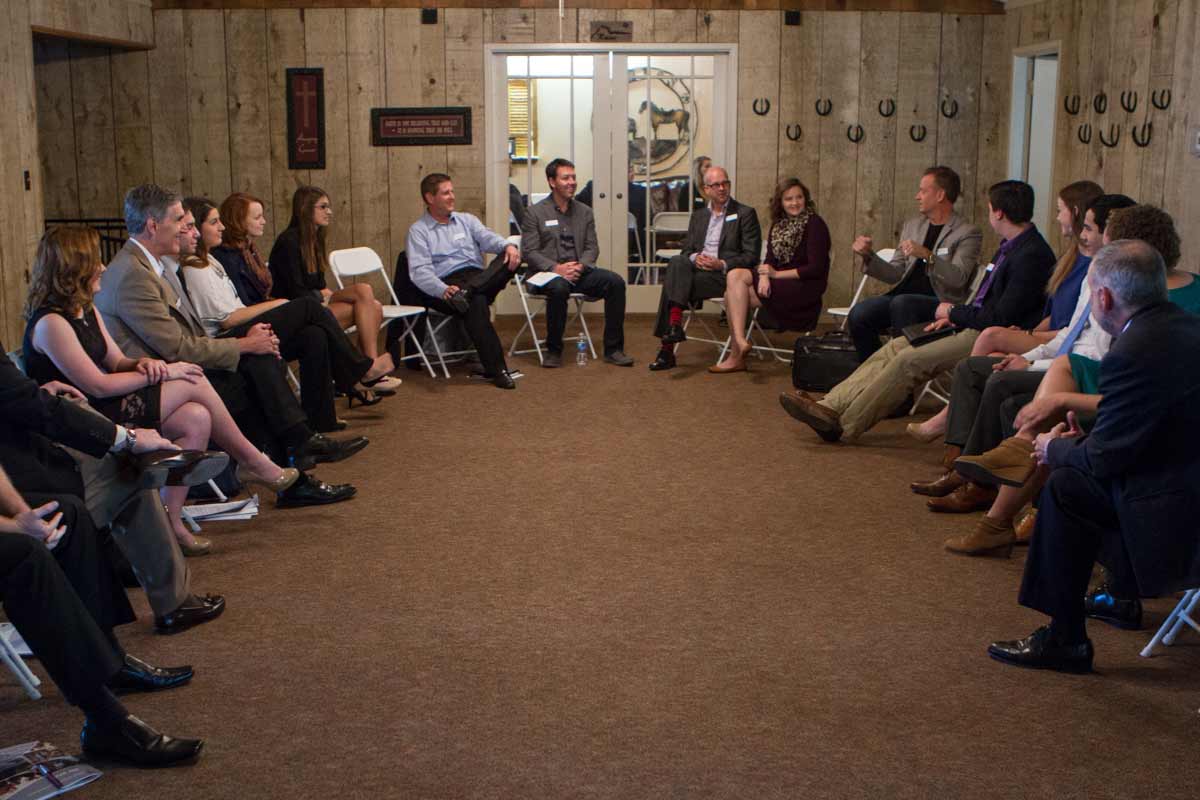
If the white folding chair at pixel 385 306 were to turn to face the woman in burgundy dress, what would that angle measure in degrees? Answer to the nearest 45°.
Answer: approximately 45° to its left

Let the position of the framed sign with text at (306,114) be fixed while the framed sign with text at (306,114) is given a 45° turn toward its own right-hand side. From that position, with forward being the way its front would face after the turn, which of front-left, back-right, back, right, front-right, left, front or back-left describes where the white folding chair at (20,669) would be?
front-left

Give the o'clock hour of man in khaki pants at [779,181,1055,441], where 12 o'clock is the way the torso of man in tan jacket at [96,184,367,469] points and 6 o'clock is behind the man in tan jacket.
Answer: The man in khaki pants is roughly at 12 o'clock from the man in tan jacket.

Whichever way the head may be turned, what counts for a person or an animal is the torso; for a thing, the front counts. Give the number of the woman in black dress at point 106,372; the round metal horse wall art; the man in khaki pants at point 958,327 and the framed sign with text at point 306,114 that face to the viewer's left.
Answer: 1

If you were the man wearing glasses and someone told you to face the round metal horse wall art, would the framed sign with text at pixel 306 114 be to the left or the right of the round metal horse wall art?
left

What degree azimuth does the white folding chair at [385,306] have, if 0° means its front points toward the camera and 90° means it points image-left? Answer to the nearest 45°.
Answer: approximately 315°

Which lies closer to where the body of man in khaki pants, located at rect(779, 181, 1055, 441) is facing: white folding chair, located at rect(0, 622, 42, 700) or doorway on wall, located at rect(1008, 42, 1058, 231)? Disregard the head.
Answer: the white folding chair

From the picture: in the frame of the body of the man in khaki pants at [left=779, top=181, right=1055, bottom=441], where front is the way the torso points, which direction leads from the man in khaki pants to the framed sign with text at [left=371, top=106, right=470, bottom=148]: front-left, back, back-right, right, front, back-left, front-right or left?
front-right

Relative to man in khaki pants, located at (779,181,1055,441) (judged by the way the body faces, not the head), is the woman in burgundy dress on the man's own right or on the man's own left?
on the man's own right

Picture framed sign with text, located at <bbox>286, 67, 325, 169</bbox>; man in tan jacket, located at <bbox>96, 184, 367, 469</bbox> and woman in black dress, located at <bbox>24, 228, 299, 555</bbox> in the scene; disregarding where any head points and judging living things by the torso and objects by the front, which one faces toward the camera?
the framed sign with text

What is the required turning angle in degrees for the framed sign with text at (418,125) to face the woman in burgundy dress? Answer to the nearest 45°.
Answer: approximately 45° to its left

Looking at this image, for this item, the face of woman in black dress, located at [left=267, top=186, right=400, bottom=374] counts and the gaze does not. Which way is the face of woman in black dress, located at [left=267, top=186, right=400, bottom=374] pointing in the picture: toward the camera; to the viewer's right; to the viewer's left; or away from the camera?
to the viewer's right

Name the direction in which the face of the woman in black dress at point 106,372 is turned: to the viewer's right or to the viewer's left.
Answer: to the viewer's right

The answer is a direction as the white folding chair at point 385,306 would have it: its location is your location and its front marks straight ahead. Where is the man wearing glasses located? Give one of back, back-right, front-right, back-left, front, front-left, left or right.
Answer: front-left

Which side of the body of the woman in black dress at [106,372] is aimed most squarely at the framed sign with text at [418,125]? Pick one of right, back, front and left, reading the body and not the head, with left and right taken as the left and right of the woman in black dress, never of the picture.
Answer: left

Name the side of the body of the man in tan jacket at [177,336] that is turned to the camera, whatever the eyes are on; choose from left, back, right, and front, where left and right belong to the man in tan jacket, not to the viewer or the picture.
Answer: right

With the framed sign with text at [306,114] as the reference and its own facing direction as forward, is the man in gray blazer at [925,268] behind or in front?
in front

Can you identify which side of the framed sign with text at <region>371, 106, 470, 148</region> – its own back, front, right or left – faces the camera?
front

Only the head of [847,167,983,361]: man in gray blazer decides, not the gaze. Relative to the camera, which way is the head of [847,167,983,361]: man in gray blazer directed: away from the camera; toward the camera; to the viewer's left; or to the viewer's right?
to the viewer's left

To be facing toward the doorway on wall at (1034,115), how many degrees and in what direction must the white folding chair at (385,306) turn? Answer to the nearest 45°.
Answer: approximately 45° to its left

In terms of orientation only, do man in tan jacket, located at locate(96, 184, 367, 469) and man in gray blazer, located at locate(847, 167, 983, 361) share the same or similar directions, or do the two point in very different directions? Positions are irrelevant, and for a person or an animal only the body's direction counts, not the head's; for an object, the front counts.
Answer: very different directions

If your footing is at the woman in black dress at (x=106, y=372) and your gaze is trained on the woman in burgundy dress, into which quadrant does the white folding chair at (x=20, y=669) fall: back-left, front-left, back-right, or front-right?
back-right

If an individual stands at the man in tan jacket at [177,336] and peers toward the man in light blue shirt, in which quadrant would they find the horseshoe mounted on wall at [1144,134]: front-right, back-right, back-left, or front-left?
front-right

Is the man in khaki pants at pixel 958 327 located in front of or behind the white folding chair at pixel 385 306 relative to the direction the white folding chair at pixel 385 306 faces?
in front

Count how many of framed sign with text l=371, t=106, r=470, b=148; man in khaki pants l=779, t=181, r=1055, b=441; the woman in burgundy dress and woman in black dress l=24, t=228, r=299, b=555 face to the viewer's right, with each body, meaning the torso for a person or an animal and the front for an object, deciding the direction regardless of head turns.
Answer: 1
